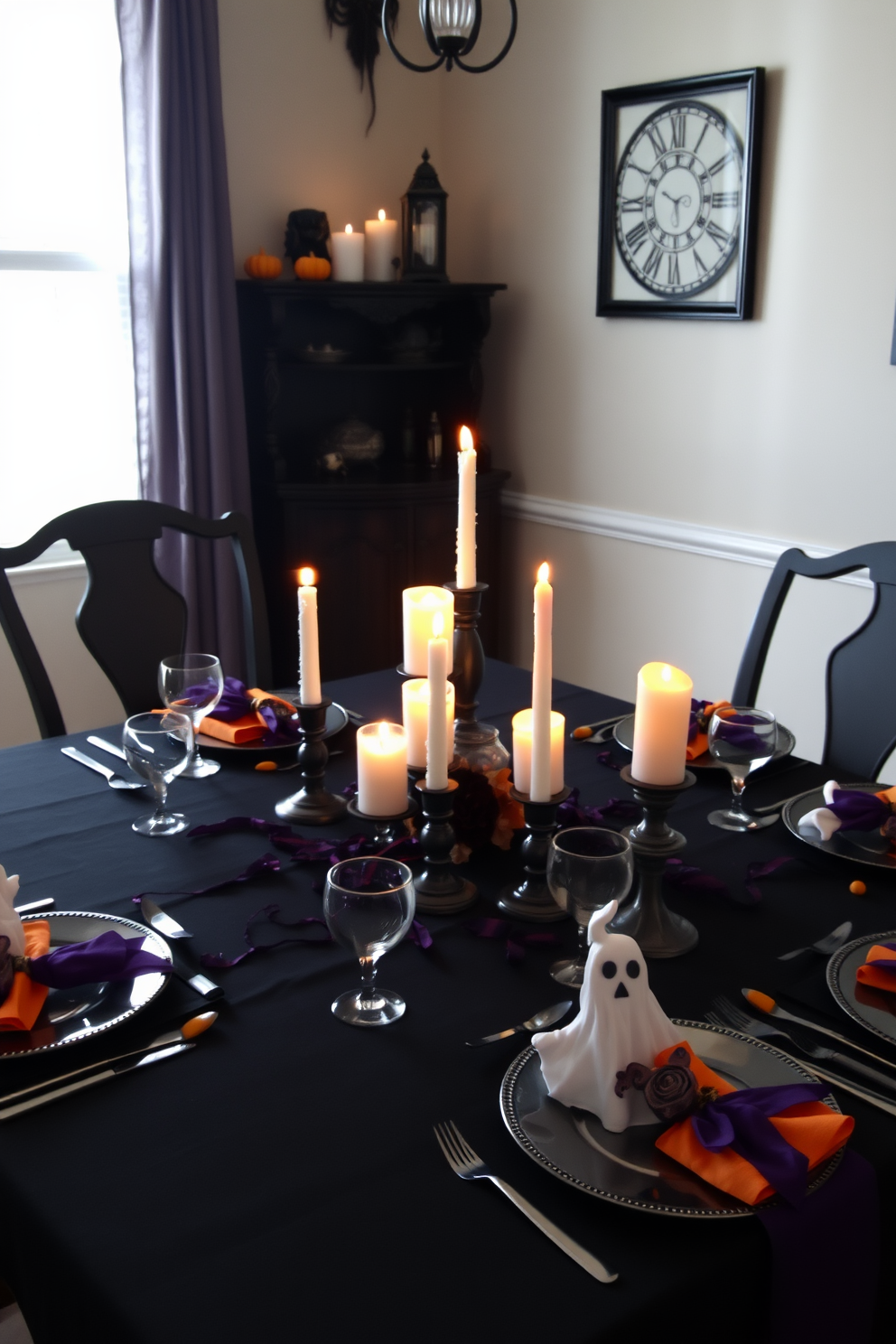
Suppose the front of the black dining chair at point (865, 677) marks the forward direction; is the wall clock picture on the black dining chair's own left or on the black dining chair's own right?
on the black dining chair's own right

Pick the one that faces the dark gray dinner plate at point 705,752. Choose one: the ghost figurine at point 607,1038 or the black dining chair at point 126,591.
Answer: the black dining chair

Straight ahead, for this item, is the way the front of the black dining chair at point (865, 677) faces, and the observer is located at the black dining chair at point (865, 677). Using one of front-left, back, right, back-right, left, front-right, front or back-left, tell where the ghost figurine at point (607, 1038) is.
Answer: front-left

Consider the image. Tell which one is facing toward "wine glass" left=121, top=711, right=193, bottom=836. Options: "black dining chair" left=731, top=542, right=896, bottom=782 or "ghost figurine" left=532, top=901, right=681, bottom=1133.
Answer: the black dining chair

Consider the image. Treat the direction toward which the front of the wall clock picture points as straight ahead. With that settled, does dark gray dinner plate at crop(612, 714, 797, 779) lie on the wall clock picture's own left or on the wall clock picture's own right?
on the wall clock picture's own left

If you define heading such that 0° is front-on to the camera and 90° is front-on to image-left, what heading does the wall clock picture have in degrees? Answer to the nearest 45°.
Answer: approximately 45°

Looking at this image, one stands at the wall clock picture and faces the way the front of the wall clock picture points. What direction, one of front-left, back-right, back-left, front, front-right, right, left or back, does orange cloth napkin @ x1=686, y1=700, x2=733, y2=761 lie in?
front-left

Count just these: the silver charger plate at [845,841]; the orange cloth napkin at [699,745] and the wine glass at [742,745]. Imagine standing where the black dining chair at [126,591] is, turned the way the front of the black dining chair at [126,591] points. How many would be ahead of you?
3
